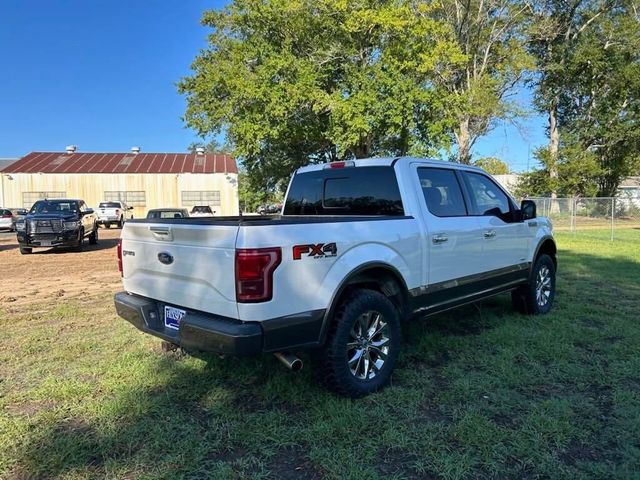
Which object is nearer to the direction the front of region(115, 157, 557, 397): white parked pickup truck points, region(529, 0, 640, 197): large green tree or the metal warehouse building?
the large green tree

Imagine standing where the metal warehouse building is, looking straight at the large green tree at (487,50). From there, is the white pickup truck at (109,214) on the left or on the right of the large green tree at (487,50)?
right

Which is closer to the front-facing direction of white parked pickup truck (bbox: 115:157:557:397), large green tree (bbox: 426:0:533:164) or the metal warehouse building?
the large green tree

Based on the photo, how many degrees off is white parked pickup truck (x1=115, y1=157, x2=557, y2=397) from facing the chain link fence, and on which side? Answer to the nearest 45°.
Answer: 0° — it already faces it

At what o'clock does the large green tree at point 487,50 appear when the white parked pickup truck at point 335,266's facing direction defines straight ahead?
The large green tree is roughly at 11 o'clock from the white parked pickup truck.

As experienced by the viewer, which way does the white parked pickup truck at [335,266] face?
facing away from the viewer and to the right of the viewer

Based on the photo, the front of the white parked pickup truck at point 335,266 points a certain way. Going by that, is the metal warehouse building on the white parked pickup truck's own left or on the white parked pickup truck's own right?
on the white parked pickup truck's own left

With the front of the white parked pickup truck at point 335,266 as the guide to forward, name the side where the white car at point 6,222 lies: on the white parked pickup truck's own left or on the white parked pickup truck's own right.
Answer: on the white parked pickup truck's own left

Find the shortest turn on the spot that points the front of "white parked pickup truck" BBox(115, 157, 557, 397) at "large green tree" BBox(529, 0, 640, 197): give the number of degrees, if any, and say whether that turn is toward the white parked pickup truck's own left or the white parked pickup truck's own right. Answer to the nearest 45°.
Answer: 0° — it already faces it

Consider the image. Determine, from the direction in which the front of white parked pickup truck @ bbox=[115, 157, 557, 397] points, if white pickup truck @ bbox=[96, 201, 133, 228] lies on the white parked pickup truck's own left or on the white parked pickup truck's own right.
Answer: on the white parked pickup truck's own left
